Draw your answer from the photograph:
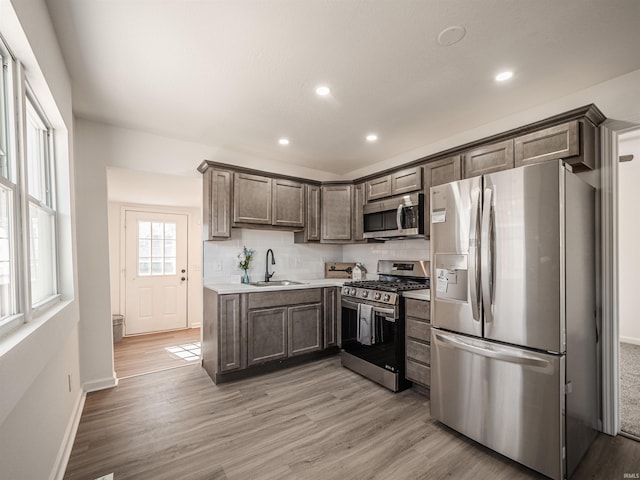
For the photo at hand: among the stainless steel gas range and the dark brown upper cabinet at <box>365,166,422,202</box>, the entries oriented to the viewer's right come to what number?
0

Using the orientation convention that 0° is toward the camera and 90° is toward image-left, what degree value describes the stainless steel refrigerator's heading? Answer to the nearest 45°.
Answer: approximately 45°

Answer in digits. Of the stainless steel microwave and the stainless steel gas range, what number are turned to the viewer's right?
0

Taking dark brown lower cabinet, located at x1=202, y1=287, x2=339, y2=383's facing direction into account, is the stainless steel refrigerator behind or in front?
in front

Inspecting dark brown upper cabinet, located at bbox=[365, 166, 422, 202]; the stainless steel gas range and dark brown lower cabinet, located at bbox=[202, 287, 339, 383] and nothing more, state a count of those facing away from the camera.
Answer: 0

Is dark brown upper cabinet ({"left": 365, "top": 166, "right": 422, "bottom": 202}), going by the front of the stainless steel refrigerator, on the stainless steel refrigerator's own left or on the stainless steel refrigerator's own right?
on the stainless steel refrigerator's own right

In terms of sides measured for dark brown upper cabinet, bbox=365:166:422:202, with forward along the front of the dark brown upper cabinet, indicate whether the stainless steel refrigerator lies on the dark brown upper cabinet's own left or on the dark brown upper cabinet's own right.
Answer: on the dark brown upper cabinet's own left

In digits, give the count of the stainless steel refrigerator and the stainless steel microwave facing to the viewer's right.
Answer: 0

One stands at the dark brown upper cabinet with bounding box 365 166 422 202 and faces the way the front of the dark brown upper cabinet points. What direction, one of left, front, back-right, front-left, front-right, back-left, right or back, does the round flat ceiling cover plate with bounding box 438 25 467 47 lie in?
front-left

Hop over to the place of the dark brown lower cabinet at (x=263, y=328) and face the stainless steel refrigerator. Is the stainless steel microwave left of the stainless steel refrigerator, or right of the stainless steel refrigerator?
left

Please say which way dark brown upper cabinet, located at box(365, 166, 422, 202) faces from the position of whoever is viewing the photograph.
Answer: facing the viewer and to the left of the viewer
